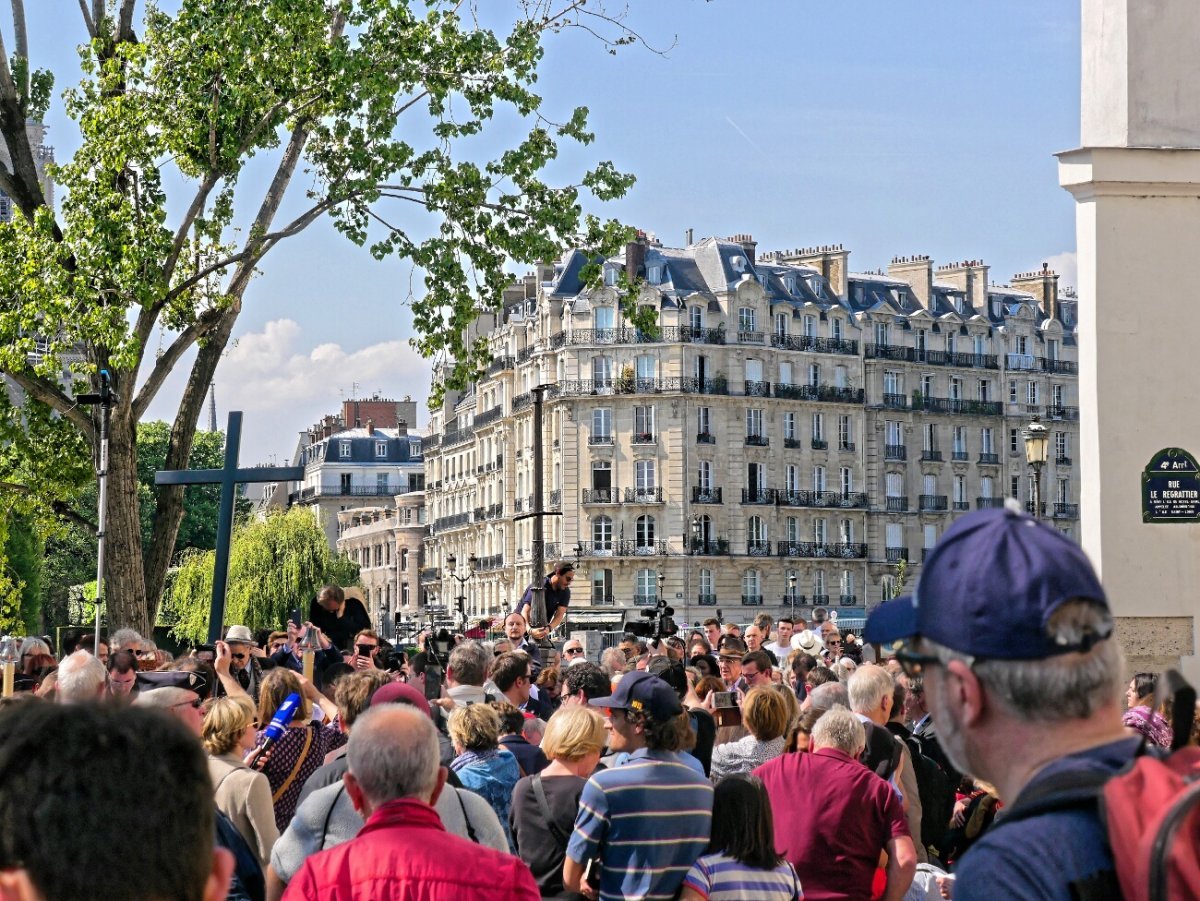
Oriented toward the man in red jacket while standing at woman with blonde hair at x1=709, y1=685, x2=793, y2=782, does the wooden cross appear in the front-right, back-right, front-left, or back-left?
back-right

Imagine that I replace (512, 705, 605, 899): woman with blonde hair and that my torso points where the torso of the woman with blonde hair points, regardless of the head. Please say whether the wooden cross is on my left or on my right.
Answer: on my left

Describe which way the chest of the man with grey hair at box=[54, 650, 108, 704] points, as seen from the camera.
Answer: away from the camera

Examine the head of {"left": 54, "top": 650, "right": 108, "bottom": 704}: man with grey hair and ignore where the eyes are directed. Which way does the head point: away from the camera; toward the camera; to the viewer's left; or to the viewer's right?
away from the camera

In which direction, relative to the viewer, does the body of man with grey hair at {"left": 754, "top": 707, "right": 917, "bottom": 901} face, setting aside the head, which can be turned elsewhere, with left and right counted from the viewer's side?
facing away from the viewer

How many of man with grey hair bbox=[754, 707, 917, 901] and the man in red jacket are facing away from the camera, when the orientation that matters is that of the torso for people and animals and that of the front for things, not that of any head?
2

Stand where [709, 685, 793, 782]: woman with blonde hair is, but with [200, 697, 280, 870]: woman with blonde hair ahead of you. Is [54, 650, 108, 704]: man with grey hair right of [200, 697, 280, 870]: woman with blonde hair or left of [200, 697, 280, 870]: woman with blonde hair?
right

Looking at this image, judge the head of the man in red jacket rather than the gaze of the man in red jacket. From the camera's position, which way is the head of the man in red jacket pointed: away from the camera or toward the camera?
away from the camera

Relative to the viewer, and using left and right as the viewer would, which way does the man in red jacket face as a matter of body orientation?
facing away from the viewer

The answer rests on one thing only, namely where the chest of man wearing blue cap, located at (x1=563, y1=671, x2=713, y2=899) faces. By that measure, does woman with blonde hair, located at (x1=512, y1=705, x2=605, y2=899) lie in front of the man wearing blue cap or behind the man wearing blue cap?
in front
